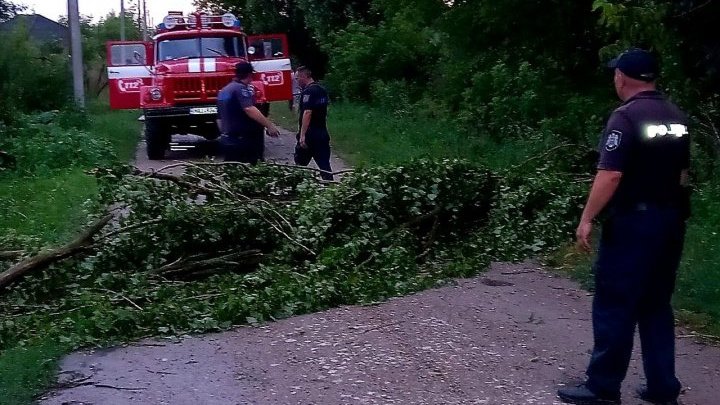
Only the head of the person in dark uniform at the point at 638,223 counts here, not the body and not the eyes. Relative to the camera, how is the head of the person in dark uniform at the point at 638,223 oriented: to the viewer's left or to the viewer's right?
to the viewer's left

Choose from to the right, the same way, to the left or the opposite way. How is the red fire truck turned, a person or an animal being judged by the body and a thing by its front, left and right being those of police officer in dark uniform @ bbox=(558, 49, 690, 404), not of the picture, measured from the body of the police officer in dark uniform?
the opposite way

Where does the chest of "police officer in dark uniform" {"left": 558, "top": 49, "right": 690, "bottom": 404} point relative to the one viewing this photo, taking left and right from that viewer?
facing away from the viewer and to the left of the viewer

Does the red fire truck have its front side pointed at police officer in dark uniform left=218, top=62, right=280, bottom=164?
yes

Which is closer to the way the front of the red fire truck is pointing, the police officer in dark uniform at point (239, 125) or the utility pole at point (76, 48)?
the police officer in dark uniform

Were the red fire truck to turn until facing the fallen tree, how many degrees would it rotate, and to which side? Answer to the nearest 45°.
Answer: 0° — it already faces it

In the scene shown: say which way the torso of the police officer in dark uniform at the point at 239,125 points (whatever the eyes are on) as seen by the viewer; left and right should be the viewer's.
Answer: facing away from the viewer and to the right of the viewer

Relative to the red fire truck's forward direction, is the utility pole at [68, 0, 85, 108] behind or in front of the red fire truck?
behind
